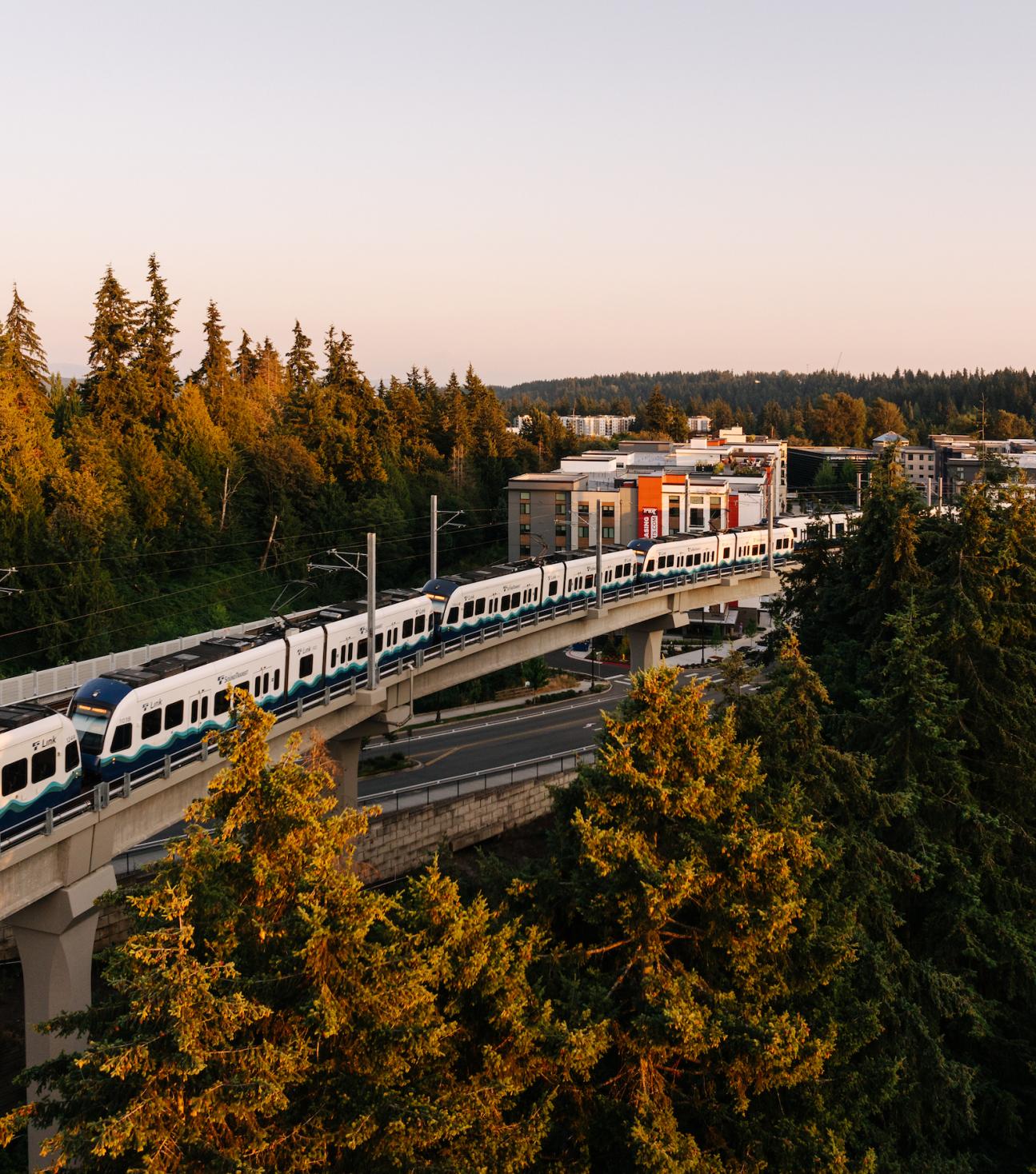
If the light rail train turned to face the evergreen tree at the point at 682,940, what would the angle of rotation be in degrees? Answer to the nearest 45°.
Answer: approximately 90° to its left

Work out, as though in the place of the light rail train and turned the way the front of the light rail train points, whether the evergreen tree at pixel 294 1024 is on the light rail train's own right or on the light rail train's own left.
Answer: on the light rail train's own left

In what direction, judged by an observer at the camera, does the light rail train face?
facing the viewer and to the left of the viewer
